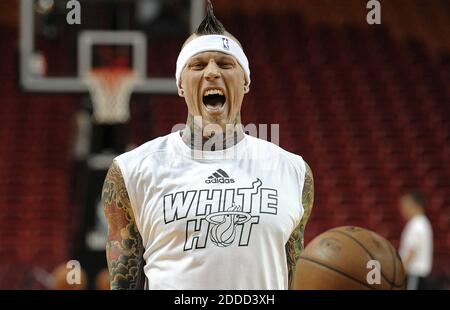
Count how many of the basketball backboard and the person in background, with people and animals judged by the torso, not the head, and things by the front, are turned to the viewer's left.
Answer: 1

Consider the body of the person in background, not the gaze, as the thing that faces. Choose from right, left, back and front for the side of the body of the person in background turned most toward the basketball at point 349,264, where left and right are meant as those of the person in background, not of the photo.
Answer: left

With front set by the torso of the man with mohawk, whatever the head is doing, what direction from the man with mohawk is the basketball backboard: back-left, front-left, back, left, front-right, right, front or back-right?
back

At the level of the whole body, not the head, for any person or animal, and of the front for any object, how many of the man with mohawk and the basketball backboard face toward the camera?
2

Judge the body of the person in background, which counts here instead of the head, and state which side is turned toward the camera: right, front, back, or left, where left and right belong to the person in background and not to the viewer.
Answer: left

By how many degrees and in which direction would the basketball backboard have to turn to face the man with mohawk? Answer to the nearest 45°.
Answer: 0° — it already faces them

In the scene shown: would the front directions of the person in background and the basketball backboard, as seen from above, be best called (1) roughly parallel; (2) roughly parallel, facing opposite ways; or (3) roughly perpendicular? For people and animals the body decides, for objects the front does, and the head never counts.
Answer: roughly perpendicular

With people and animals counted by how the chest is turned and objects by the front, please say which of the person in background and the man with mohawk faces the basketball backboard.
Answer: the person in background

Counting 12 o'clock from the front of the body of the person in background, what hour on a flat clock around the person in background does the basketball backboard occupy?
The basketball backboard is roughly at 12 o'clock from the person in background.

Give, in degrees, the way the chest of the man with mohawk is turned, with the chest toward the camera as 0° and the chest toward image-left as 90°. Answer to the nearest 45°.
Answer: approximately 0°

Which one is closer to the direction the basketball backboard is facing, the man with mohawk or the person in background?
the man with mohawk
